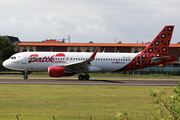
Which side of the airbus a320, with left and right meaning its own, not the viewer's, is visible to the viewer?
left
